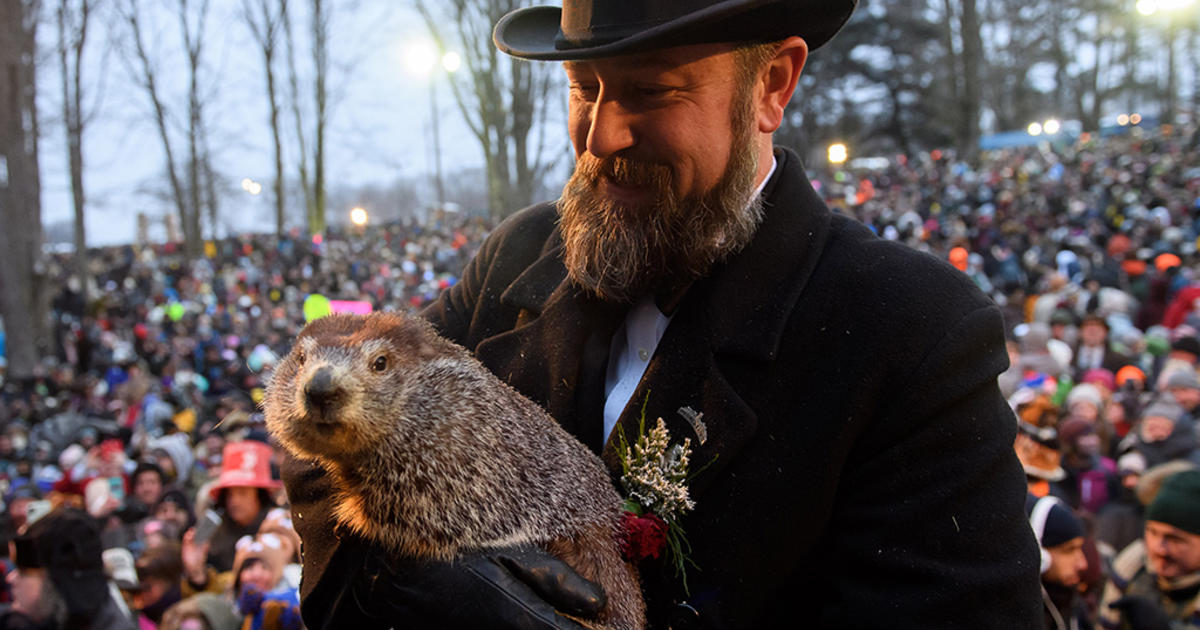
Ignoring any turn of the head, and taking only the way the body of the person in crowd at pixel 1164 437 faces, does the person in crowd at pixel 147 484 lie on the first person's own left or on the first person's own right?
on the first person's own right

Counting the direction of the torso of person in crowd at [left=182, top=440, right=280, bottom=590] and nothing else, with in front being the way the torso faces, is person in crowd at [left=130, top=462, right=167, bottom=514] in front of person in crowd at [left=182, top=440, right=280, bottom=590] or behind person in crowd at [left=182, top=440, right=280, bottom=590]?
behind

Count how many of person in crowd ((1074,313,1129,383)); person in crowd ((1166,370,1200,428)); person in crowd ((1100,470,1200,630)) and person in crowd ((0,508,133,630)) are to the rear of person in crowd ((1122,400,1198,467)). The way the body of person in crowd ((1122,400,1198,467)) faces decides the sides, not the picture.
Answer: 2

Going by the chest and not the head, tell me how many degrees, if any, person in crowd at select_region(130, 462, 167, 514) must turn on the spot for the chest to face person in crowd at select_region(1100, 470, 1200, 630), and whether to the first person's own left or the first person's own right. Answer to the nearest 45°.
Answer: approximately 45° to the first person's own left

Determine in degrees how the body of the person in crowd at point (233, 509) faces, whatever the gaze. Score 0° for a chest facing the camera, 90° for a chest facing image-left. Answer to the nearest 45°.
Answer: approximately 0°

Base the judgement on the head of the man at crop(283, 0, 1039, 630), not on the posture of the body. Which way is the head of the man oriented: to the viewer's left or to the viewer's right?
to the viewer's left

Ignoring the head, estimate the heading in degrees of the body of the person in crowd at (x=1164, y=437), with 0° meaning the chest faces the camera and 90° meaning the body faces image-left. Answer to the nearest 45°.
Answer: approximately 0°
